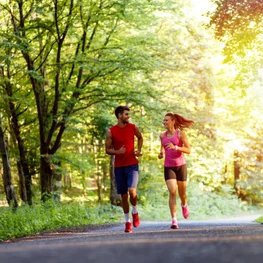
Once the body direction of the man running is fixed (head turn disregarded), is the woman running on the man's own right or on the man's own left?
on the man's own left

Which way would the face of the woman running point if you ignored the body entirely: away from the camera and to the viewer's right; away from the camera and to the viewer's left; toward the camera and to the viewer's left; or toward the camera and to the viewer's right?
toward the camera and to the viewer's left

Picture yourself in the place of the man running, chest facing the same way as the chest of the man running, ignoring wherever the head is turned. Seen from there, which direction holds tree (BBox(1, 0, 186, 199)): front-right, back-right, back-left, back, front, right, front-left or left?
back

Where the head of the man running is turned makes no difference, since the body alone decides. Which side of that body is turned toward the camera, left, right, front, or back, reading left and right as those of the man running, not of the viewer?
front
